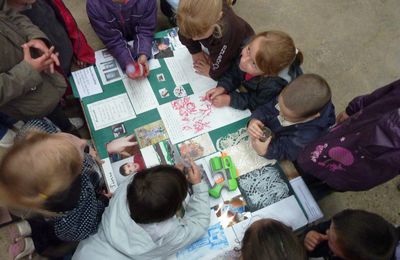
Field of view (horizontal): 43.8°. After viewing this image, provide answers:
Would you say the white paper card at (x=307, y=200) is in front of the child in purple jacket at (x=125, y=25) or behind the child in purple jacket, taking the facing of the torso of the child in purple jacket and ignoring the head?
in front

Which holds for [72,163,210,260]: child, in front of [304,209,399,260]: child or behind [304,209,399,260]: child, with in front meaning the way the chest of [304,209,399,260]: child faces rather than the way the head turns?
in front

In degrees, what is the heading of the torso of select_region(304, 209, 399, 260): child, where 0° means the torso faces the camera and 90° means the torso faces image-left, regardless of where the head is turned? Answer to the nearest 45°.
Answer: approximately 90°

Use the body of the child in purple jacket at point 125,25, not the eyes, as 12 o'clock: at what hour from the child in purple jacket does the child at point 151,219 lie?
The child is roughly at 12 o'clock from the child in purple jacket.

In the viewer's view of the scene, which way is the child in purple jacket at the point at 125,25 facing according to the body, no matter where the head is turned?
toward the camera

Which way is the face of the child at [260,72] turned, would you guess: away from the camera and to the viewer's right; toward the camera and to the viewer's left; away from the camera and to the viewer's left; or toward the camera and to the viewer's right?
toward the camera and to the viewer's left

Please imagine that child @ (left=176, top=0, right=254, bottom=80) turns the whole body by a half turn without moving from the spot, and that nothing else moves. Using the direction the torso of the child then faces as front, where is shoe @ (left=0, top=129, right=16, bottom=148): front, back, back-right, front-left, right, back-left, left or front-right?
back-left

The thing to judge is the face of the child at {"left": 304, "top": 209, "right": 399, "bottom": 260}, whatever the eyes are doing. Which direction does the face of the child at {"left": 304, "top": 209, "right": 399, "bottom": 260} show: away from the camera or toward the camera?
away from the camera

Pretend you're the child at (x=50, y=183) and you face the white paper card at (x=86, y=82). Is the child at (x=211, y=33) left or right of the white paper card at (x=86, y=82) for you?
right

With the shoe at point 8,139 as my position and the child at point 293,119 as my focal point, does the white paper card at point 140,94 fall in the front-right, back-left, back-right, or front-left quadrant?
front-left
